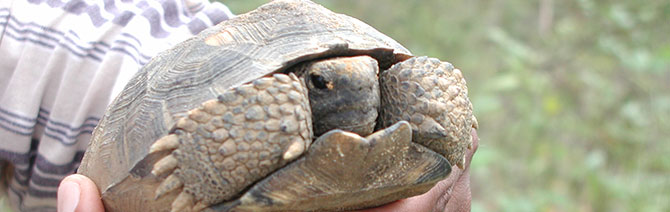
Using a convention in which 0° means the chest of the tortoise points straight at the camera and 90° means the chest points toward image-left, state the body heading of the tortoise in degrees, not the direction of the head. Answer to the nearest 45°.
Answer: approximately 315°
